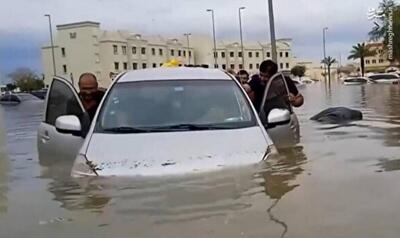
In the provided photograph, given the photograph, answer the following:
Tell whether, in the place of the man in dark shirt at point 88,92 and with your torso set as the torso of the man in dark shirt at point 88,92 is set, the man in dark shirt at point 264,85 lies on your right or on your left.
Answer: on your left

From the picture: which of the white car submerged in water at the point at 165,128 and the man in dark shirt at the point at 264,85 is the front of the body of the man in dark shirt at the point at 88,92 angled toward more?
the white car submerged in water

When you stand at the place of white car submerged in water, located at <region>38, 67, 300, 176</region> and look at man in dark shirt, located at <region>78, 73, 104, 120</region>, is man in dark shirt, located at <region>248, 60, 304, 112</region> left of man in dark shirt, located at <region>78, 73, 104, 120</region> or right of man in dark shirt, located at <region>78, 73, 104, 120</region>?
right

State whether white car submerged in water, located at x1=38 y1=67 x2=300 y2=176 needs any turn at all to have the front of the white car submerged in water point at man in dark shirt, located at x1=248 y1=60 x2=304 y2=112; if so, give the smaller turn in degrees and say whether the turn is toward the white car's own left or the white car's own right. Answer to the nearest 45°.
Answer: approximately 135° to the white car's own left

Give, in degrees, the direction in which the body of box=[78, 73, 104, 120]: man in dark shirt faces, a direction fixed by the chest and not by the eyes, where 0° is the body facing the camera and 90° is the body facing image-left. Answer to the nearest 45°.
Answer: approximately 0°

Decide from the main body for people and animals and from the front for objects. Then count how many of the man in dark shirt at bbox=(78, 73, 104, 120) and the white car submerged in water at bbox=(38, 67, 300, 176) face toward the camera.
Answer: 2

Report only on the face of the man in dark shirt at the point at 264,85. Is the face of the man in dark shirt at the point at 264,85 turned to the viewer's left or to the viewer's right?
to the viewer's left

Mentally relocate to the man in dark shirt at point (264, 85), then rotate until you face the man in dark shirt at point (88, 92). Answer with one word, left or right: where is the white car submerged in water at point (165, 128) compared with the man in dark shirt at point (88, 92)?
left

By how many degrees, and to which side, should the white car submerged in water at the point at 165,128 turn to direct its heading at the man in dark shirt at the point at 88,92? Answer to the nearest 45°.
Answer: approximately 135° to its right
